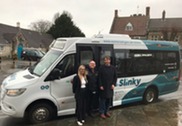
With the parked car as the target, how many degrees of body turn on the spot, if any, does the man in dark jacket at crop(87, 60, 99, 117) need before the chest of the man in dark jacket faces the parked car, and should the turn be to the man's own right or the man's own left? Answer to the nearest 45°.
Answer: approximately 180°

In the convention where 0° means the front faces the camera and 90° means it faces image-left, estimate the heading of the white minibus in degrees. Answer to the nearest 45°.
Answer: approximately 45°

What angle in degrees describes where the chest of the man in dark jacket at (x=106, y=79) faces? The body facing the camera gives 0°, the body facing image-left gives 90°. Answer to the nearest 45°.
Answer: approximately 0°
